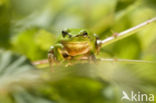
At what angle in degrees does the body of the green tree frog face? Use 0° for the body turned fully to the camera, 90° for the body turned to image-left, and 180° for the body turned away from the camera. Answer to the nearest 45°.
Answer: approximately 0°
